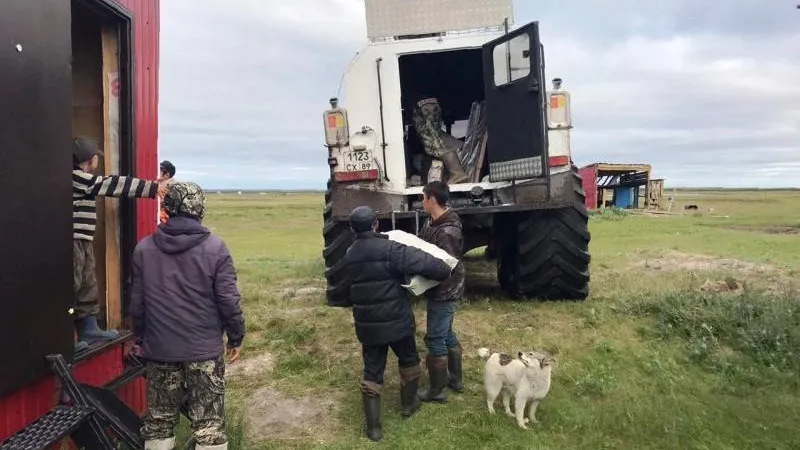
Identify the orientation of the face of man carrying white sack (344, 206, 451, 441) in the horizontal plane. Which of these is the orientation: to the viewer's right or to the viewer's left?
to the viewer's right

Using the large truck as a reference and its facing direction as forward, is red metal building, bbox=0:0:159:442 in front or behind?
behind

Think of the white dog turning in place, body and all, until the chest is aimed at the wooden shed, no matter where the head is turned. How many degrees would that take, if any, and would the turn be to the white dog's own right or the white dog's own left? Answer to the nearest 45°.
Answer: approximately 135° to the white dog's own left

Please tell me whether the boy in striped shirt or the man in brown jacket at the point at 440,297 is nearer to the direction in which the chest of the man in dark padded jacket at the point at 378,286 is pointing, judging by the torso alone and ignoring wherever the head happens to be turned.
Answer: the man in brown jacket

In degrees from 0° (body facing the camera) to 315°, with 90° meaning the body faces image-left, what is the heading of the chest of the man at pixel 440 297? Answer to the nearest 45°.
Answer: approximately 90°

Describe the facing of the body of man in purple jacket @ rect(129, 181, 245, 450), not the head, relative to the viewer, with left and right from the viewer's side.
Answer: facing away from the viewer

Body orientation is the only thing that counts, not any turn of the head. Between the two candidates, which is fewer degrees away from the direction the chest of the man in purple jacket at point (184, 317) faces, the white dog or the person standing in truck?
the person standing in truck

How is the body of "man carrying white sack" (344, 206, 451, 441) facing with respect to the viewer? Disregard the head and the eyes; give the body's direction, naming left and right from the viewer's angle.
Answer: facing away from the viewer and to the right of the viewer

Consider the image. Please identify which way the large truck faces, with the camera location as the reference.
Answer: facing away from the viewer
